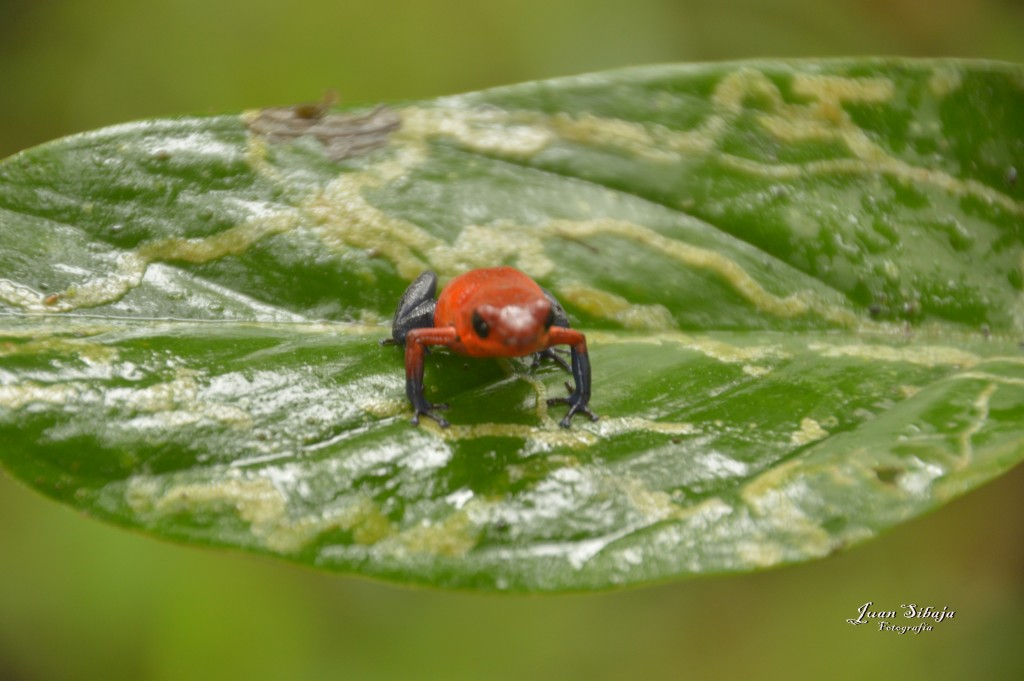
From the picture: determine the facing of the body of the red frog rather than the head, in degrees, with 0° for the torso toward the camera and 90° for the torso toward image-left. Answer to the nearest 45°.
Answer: approximately 0°
